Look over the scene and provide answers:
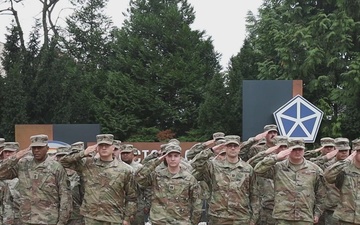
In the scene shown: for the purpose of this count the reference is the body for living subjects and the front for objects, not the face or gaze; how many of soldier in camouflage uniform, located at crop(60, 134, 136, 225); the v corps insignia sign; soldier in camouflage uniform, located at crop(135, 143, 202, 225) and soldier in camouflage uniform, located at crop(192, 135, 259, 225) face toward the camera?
4

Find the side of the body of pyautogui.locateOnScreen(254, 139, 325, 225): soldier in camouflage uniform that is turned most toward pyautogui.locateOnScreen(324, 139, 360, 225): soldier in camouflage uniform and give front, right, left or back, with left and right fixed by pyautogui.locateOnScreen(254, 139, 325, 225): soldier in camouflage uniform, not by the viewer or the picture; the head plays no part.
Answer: left

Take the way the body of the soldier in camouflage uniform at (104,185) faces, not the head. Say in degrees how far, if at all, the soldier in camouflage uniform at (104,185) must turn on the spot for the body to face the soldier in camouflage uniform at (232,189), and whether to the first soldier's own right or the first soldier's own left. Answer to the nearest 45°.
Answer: approximately 90° to the first soldier's own left

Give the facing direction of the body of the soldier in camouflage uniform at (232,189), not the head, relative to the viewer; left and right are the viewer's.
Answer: facing the viewer

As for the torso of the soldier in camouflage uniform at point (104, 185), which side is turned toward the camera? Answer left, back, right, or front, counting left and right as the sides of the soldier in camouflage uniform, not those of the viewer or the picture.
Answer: front

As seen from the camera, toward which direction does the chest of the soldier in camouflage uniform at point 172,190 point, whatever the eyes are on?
toward the camera

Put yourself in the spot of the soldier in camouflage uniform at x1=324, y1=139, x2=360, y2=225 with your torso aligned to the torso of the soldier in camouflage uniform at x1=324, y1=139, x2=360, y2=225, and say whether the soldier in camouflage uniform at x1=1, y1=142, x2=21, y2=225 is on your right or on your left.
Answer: on your right

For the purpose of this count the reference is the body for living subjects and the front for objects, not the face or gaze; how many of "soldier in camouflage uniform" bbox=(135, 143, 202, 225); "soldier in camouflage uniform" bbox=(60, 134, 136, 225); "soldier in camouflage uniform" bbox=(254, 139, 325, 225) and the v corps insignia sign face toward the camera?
4
